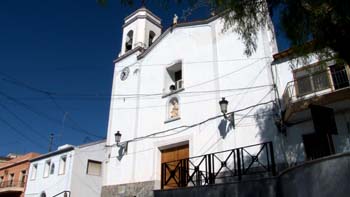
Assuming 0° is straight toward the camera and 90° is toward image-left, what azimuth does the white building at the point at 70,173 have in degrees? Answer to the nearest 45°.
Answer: approximately 45°

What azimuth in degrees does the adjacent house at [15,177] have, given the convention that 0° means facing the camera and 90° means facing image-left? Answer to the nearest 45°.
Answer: approximately 45°

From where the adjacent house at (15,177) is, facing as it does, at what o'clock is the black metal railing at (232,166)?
The black metal railing is roughly at 10 o'clock from the adjacent house.

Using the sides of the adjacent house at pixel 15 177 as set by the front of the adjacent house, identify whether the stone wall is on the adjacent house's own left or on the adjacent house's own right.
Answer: on the adjacent house's own left

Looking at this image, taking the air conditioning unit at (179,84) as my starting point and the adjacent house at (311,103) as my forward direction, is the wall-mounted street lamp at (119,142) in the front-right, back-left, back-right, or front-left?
back-right

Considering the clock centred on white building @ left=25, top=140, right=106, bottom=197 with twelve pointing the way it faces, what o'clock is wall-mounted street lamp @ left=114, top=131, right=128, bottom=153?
The wall-mounted street lamp is roughly at 10 o'clock from the white building.

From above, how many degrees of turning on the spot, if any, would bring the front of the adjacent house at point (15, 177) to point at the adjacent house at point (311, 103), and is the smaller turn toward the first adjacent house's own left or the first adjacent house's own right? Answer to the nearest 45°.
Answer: approximately 45° to the first adjacent house's own left

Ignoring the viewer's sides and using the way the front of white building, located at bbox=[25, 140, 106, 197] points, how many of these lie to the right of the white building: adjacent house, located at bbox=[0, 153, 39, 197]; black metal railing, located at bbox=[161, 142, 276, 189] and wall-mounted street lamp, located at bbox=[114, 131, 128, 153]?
1

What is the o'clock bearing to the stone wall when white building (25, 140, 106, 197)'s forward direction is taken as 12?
The stone wall is roughly at 10 o'clock from the white building.

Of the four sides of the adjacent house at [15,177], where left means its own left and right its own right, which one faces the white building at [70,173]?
left
